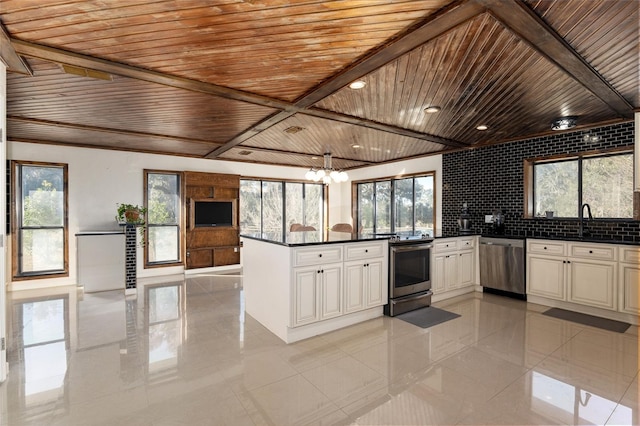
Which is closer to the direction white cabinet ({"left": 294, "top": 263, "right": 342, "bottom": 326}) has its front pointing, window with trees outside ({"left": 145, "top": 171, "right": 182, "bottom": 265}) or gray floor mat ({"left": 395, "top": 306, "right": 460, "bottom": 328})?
the gray floor mat

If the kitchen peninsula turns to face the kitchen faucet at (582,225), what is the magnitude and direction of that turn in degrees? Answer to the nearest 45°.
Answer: approximately 45° to its left

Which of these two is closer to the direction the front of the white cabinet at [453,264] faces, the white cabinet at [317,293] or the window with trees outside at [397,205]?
the white cabinet

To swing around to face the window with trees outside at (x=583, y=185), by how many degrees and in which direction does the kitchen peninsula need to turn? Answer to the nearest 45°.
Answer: approximately 45° to its left

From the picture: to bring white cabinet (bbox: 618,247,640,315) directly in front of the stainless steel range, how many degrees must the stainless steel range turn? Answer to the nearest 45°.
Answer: approximately 45° to its left

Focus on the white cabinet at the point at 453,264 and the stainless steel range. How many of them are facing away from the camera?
0

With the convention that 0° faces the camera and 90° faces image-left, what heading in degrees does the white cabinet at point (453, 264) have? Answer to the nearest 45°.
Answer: approximately 315°

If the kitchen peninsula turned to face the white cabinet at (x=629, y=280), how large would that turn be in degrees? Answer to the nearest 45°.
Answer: approximately 45° to its left

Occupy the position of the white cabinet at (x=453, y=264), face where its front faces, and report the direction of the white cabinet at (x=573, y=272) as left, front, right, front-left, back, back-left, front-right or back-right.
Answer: front-left

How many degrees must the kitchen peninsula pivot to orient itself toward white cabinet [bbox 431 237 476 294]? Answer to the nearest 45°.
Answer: approximately 90° to its left

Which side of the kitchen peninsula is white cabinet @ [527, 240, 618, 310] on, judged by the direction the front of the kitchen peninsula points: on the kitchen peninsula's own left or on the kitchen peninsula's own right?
on the kitchen peninsula's own left

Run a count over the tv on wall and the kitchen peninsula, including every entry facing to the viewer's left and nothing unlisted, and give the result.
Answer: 0

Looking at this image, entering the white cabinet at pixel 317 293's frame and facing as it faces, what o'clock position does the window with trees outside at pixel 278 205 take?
The window with trees outside is roughly at 7 o'clock from the white cabinet.

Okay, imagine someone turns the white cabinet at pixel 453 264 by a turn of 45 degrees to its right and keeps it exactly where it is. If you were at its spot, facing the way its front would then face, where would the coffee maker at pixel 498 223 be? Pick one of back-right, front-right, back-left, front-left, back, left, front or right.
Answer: back-left
